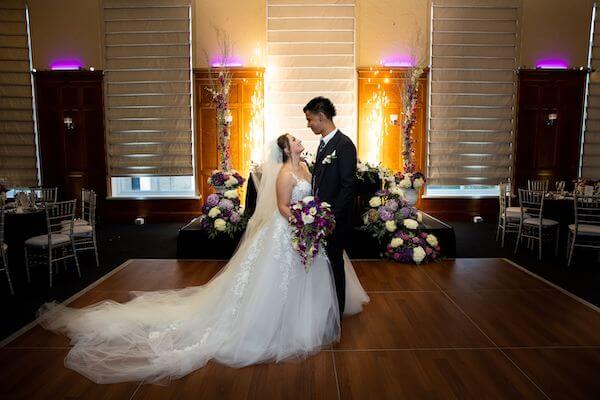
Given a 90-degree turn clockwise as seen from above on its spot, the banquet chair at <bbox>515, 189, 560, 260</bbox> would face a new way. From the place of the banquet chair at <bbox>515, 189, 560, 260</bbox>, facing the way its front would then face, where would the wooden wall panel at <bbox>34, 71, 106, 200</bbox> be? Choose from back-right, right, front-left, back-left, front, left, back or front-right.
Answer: back-right

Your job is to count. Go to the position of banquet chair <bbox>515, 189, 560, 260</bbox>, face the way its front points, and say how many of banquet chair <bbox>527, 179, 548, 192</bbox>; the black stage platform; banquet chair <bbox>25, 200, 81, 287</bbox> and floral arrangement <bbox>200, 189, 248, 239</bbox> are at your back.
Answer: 3

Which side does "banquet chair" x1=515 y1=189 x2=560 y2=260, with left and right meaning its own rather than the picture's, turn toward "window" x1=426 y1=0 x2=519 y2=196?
left

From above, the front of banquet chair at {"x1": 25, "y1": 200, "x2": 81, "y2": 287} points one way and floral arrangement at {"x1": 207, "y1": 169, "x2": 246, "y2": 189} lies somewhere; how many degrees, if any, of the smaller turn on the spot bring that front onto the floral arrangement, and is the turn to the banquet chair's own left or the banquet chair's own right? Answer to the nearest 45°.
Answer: approximately 135° to the banquet chair's own right

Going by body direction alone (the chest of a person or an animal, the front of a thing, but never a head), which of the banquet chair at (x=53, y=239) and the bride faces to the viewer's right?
the bride

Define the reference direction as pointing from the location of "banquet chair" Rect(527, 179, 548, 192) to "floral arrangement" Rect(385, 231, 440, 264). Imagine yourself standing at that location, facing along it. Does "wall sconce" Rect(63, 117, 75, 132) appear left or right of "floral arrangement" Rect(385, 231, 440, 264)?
right

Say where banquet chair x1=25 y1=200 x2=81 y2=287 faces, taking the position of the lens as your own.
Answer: facing away from the viewer and to the left of the viewer

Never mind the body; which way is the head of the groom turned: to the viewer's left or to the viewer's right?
to the viewer's left

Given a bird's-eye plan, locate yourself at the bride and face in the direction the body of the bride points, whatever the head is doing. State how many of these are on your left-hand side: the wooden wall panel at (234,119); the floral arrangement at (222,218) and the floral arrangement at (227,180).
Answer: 3

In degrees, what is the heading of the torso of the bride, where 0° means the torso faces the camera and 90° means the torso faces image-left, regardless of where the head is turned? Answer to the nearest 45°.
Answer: approximately 270°

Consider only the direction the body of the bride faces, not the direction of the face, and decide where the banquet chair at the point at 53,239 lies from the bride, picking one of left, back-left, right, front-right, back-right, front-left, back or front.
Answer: back-left

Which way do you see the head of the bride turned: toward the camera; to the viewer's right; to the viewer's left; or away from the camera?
to the viewer's right

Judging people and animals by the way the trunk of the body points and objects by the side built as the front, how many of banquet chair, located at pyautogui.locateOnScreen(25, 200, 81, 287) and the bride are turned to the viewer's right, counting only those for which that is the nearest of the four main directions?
1

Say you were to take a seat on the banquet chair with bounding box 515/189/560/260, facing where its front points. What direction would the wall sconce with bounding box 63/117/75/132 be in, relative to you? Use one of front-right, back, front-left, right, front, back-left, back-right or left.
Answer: back-left

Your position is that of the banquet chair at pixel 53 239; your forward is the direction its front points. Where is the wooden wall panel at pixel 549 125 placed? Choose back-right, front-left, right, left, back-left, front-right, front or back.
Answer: back-right

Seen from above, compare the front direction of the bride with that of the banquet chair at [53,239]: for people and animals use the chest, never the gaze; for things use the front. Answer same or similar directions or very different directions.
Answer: very different directions

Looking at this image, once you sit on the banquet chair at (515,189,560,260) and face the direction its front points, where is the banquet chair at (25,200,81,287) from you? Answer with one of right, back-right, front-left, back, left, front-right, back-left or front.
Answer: back

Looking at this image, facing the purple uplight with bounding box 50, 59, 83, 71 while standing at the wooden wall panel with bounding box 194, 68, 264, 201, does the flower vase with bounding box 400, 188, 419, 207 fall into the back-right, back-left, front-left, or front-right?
back-left

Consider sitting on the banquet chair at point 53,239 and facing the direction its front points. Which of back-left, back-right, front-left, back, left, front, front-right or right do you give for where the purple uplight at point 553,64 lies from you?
back-right

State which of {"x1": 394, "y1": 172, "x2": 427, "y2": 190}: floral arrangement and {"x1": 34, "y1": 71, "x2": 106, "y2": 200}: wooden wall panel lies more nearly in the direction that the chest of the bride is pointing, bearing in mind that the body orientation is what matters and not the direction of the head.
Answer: the floral arrangement
